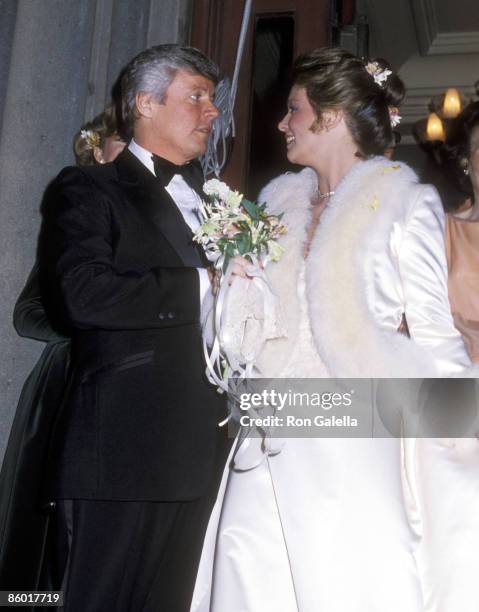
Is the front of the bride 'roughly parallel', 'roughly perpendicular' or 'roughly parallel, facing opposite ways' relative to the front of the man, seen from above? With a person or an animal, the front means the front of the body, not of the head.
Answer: roughly perpendicular

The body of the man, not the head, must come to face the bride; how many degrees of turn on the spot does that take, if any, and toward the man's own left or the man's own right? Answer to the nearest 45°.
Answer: approximately 45° to the man's own left

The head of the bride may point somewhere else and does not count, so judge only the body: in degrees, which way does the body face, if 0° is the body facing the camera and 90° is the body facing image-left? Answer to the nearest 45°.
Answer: approximately 45°

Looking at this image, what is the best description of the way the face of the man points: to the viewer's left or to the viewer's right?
to the viewer's right

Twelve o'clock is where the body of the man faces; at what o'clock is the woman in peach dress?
The woman in peach dress is roughly at 10 o'clock from the man.

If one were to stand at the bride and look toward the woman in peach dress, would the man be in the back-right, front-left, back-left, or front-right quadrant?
back-left

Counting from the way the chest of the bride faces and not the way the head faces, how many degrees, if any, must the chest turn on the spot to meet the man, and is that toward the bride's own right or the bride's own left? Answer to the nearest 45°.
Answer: approximately 45° to the bride's own right

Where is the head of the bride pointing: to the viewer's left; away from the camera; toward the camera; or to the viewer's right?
to the viewer's left

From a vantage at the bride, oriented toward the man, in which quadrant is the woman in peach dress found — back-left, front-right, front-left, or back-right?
back-right
